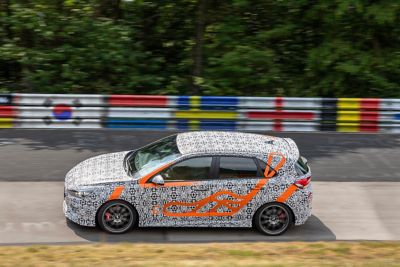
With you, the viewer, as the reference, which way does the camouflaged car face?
facing to the left of the viewer

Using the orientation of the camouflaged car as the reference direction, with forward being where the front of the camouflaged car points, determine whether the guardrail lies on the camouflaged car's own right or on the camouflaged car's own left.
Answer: on the camouflaged car's own right

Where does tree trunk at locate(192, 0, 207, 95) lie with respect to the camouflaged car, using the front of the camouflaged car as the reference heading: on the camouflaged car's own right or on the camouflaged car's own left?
on the camouflaged car's own right
